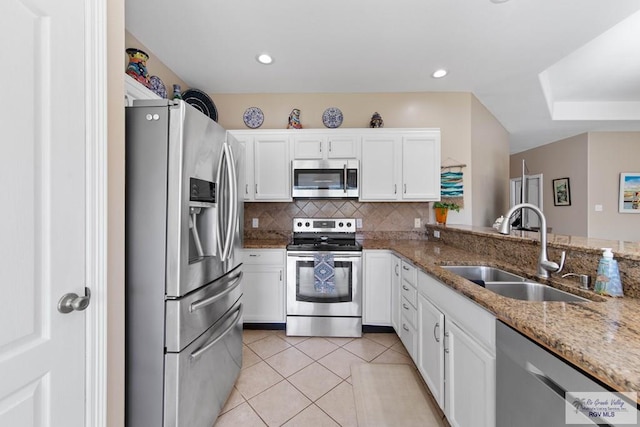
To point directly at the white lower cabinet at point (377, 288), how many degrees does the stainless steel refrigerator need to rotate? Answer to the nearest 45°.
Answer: approximately 45° to its left

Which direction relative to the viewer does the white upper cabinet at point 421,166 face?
toward the camera

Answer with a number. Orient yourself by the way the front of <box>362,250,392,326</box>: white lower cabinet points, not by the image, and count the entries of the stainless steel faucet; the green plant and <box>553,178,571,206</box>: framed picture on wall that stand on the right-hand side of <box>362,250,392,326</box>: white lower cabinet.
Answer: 0

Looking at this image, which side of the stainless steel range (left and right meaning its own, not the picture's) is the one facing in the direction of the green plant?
left

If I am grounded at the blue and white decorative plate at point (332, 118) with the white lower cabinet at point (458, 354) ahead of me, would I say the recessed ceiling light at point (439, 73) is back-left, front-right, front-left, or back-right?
front-left

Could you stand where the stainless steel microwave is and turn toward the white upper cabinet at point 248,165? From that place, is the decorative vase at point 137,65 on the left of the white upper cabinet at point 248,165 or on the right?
left

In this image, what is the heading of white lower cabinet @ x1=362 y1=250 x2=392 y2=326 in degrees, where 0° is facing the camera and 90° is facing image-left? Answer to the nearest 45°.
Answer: approximately 0°

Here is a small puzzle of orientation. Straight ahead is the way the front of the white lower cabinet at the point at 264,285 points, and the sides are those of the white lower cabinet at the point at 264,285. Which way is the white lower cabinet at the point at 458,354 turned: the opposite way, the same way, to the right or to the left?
to the right

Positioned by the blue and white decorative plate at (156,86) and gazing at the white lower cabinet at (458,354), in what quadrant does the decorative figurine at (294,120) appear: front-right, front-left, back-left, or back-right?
front-left

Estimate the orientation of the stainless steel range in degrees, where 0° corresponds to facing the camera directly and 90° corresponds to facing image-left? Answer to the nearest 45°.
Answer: approximately 0°

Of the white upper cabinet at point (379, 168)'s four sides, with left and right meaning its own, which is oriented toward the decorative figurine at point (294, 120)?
right

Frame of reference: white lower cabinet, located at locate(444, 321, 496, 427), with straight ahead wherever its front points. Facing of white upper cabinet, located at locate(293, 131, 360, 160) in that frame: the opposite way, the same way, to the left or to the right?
to the left

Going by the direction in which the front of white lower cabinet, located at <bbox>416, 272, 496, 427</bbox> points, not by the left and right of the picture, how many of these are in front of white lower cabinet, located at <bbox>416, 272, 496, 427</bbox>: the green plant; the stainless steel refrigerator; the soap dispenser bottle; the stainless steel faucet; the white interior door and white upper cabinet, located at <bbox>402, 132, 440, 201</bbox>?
2

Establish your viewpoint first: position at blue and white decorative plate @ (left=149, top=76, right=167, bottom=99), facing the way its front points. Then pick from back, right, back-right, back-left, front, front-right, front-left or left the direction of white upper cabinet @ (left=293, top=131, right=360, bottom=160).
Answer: front-left

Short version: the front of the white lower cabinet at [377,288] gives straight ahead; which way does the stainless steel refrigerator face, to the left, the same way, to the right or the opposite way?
to the left

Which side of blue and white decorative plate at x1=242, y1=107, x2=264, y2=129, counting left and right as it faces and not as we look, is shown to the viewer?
front
